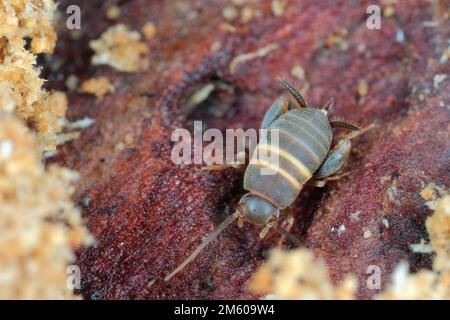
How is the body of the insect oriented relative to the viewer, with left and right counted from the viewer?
facing the viewer and to the left of the viewer

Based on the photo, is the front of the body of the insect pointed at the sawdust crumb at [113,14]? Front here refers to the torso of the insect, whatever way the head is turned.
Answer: no

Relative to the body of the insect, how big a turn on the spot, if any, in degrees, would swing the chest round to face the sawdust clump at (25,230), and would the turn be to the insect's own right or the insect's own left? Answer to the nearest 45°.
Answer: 0° — it already faces it

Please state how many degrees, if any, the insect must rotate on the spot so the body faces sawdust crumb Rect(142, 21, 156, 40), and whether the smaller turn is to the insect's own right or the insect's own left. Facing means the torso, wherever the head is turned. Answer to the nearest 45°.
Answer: approximately 90° to the insect's own right

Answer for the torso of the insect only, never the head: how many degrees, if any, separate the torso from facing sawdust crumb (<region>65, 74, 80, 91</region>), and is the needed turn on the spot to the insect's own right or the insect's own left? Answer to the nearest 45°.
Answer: approximately 45° to the insect's own right

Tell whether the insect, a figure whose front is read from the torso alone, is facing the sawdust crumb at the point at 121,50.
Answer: no
